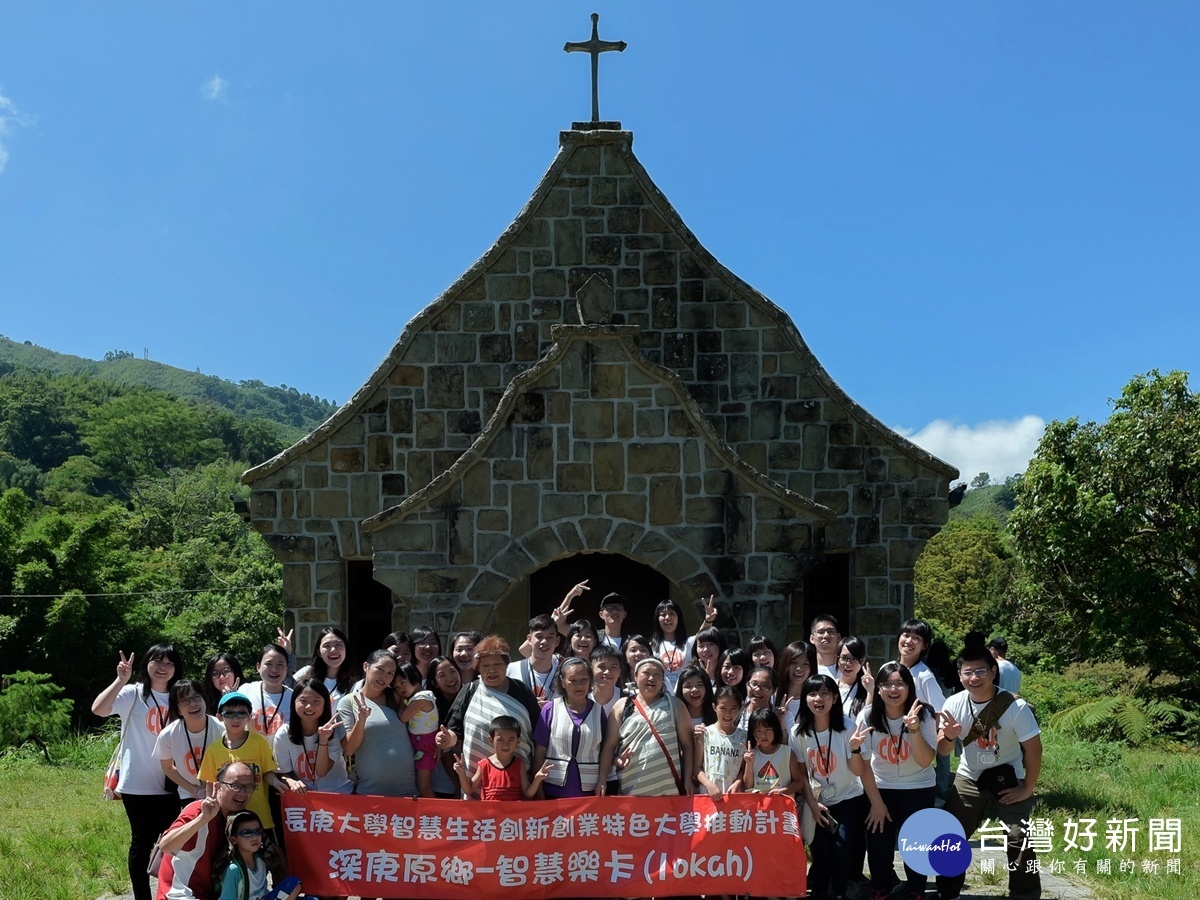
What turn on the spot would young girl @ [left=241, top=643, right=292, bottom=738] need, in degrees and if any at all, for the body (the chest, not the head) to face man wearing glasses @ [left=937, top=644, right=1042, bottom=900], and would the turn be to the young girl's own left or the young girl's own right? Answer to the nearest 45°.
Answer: approximately 90° to the young girl's own left

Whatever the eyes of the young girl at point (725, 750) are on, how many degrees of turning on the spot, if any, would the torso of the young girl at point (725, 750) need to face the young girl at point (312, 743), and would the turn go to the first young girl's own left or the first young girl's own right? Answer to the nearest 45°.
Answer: approximately 90° to the first young girl's own right
